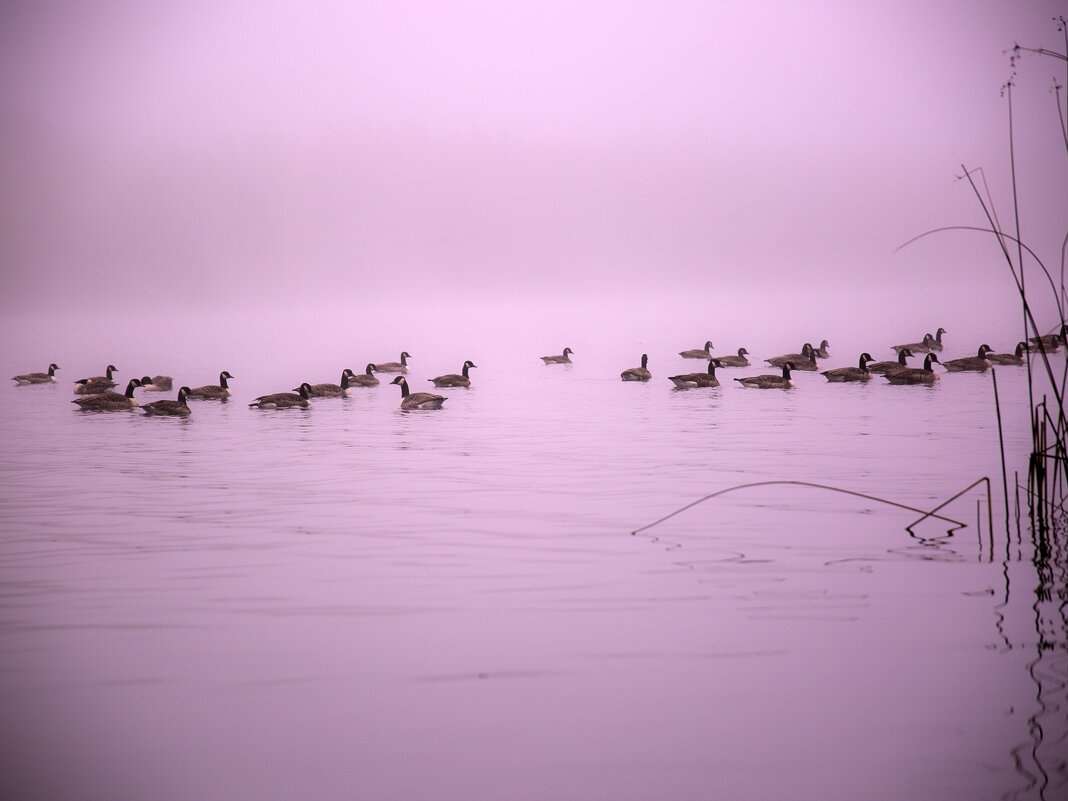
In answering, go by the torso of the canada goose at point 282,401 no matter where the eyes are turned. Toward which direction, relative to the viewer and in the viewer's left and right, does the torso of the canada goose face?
facing to the right of the viewer

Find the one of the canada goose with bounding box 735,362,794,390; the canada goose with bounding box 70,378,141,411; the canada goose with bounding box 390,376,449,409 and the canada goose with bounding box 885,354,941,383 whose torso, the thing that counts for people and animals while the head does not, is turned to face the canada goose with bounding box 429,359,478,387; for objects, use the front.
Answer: the canada goose with bounding box 70,378,141,411

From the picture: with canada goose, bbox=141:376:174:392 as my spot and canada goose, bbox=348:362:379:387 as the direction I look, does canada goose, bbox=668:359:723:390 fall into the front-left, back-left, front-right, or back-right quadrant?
front-right

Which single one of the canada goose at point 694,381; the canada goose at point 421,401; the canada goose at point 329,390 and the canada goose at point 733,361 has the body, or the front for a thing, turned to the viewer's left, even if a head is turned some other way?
the canada goose at point 421,401

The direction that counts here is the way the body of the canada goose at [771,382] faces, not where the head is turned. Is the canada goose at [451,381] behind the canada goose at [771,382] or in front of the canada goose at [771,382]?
behind

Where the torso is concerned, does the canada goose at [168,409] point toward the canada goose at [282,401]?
yes

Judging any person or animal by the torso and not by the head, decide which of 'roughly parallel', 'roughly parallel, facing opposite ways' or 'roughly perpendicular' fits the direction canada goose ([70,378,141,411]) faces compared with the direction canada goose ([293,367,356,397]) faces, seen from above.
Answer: roughly parallel

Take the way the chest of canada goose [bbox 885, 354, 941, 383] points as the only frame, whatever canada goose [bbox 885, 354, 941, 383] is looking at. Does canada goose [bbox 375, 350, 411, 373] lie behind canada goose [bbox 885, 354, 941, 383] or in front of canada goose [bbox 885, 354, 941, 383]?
behind

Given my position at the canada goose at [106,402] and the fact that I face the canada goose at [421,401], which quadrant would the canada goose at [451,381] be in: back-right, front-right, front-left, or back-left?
front-left

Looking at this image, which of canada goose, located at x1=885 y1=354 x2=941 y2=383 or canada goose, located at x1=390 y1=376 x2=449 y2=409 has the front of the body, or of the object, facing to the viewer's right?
canada goose, located at x1=885 y1=354 x2=941 y2=383

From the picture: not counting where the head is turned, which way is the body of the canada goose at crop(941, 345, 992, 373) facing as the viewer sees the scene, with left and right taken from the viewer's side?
facing to the right of the viewer

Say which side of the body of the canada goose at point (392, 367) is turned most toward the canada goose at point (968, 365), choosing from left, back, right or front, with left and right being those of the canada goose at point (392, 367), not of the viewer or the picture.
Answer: front

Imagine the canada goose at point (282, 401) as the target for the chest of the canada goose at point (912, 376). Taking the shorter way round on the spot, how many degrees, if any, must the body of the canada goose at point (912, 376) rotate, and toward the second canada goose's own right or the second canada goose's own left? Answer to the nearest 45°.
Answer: approximately 135° to the second canada goose's own right

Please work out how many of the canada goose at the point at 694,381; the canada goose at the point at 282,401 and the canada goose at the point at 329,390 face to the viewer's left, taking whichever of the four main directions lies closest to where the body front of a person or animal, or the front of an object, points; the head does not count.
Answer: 0

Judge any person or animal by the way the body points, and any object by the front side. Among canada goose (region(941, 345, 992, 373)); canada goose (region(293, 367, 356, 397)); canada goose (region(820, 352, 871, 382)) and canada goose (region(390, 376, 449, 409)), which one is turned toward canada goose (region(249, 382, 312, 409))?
canada goose (region(390, 376, 449, 409))

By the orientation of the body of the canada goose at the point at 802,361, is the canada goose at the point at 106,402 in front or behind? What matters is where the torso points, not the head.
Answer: behind

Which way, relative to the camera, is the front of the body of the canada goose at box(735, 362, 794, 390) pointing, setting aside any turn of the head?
to the viewer's right

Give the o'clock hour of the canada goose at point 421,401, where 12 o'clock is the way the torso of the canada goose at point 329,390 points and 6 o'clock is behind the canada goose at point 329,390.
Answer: the canada goose at point 421,401 is roughly at 2 o'clock from the canada goose at point 329,390.

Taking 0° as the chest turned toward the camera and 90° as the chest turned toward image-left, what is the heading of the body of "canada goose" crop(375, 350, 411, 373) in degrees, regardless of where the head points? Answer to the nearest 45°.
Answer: approximately 270°

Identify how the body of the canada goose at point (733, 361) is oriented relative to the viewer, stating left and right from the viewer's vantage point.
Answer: facing to the right of the viewer

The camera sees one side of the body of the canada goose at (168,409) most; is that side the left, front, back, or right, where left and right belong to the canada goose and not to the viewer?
right

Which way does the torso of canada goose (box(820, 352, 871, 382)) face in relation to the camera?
to the viewer's right

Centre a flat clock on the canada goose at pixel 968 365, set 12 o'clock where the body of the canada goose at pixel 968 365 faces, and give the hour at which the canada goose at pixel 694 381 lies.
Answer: the canada goose at pixel 694 381 is roughly at 5 o'clock from the canada goose at pixel 968 365.
